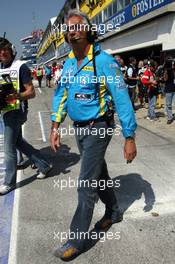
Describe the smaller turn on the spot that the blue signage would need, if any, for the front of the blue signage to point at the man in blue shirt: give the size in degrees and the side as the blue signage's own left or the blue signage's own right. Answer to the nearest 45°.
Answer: approximately 45° to the blue signage's own left

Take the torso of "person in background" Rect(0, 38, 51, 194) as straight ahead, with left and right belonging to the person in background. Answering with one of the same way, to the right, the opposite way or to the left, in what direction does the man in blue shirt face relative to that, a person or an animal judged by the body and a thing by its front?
the same way

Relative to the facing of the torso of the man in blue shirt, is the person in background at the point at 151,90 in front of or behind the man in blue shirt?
behind

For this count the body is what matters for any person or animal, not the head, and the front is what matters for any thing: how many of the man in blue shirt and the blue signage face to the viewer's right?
0

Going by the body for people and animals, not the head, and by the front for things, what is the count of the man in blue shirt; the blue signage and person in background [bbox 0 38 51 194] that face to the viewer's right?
0

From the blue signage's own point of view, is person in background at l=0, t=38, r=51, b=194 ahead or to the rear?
ahead

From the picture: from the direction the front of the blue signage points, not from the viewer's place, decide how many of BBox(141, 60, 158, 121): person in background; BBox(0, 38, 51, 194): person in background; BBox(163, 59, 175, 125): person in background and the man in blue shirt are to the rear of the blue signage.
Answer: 0

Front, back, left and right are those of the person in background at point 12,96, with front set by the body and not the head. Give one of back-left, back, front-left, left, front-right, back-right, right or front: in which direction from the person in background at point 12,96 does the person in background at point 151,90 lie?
back

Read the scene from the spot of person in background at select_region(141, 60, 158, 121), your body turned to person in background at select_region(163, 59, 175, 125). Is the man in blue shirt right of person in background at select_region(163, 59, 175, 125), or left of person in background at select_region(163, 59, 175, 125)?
right

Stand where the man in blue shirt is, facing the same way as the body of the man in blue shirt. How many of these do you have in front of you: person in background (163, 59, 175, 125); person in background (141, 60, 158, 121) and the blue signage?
0

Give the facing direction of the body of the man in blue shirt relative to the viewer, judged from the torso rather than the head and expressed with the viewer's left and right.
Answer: facing the viewer and to the left of the viewer
